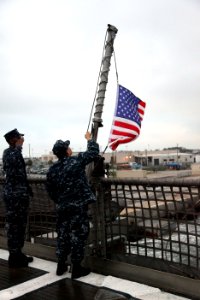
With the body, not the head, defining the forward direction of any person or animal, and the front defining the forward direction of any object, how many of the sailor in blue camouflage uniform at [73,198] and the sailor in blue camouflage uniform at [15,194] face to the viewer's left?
0

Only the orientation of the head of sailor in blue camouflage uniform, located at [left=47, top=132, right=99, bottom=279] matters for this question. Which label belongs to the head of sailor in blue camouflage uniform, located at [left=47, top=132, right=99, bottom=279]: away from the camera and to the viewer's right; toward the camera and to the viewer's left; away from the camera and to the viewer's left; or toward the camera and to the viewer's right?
away from the camera and to the viewer's right

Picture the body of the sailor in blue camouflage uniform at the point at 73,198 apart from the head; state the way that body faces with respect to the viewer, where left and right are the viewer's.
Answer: facing away from the viewer and to the right of the viewer

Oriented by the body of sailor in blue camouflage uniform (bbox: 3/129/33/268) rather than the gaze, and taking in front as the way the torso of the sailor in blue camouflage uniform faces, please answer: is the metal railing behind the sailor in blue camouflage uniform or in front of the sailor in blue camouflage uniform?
in front

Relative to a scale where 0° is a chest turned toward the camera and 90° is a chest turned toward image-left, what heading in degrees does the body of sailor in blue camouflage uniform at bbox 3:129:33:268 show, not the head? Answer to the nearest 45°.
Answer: approximately 270°

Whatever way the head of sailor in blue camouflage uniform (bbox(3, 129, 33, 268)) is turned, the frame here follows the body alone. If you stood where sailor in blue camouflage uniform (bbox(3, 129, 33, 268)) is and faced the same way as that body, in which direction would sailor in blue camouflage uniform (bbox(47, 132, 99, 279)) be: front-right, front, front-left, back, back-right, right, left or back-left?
front-right

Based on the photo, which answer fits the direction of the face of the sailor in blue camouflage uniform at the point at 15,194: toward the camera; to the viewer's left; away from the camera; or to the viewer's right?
to the viewer's right

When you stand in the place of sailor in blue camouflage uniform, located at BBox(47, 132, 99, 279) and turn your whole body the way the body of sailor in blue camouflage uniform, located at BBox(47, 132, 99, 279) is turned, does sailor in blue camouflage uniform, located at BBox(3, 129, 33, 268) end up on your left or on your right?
on your left
